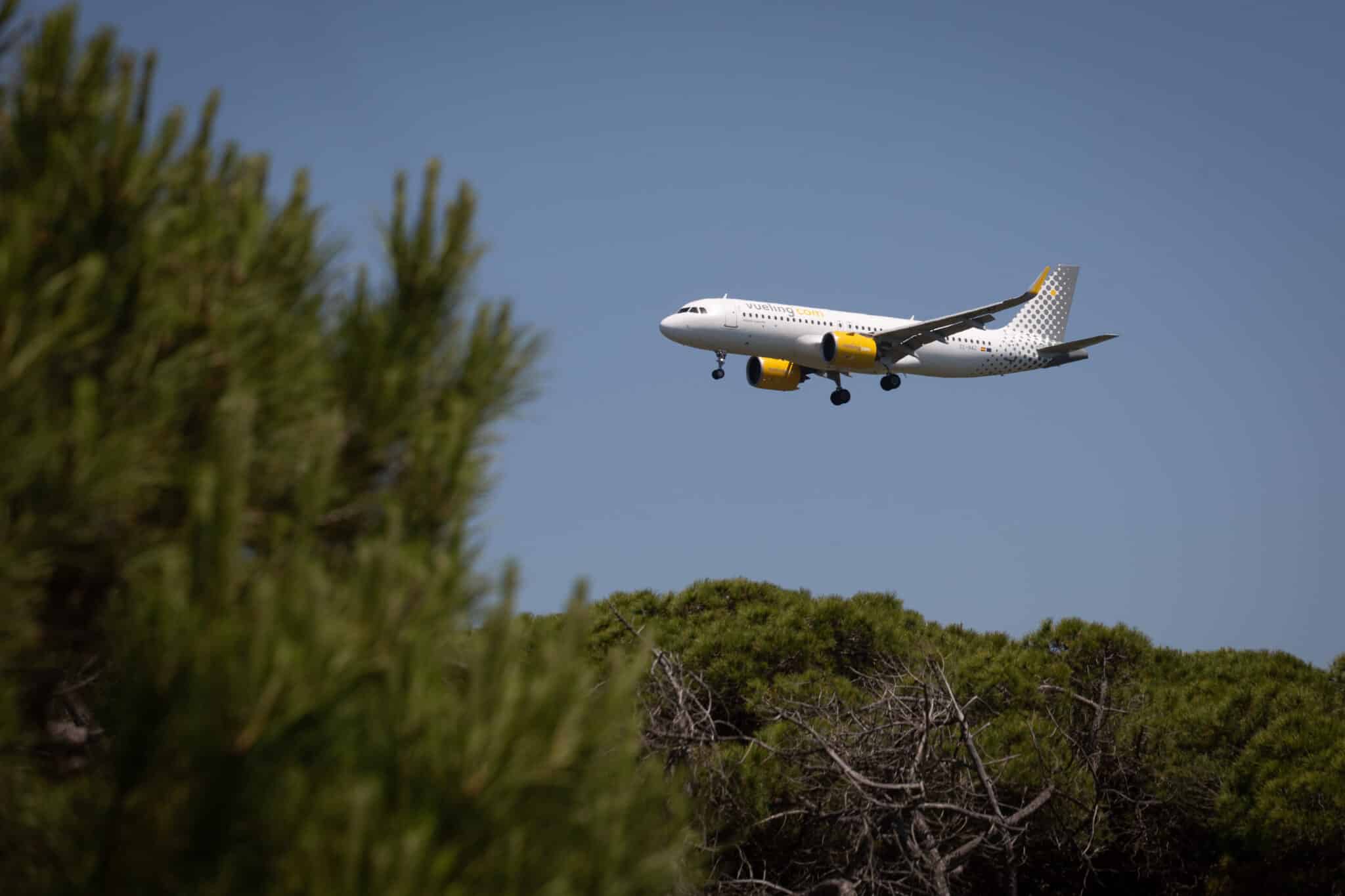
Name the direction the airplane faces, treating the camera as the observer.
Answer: facing the viewer and to the left of the viewer

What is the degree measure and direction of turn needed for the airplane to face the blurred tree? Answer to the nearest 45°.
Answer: approximately 45° to its left
